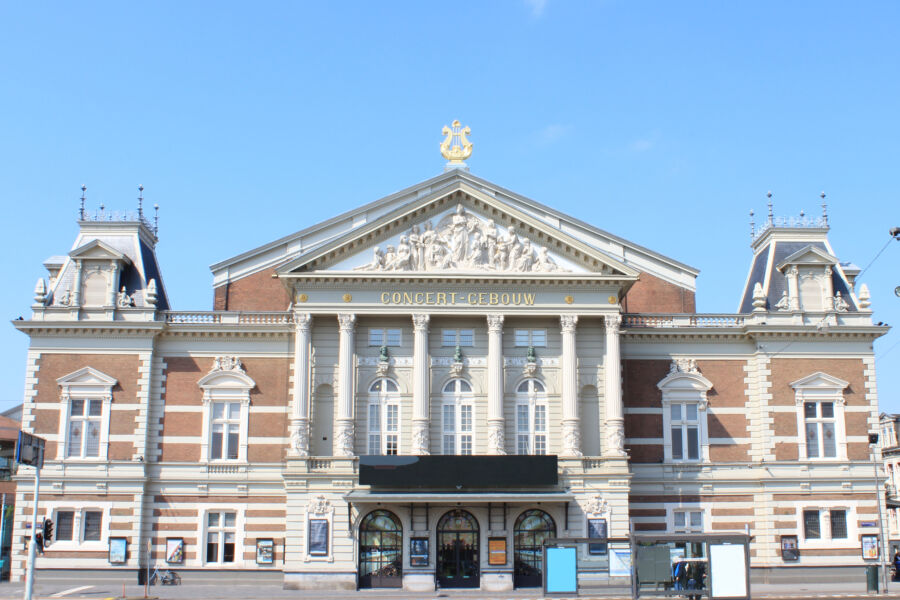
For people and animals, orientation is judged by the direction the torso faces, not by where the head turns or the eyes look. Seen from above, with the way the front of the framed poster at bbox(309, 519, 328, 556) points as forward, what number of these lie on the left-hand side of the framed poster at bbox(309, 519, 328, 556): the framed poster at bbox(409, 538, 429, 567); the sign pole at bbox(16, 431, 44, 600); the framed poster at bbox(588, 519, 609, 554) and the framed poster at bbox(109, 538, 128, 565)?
2

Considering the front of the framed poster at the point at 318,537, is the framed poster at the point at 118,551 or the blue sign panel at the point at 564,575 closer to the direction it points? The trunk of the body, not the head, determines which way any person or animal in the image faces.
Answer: the blue sign panel

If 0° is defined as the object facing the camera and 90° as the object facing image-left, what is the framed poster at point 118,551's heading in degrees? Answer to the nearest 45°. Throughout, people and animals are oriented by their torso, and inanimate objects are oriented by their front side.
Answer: approximately 0°

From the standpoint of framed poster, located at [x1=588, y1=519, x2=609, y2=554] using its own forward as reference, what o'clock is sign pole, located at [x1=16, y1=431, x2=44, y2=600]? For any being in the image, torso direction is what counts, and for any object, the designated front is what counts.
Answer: The sign pole is roughly at 2 o'clock from the framed poster.

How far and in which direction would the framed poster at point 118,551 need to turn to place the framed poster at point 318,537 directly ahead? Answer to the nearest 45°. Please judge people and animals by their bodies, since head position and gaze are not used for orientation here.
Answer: approximately 45° to its left

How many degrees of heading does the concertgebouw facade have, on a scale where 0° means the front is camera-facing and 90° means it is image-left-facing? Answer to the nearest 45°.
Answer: approximately 0°

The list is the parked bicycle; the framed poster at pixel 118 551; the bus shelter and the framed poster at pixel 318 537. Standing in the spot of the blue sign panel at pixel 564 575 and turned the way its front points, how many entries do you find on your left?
1

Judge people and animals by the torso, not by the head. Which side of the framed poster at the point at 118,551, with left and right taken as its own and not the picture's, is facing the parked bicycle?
left
